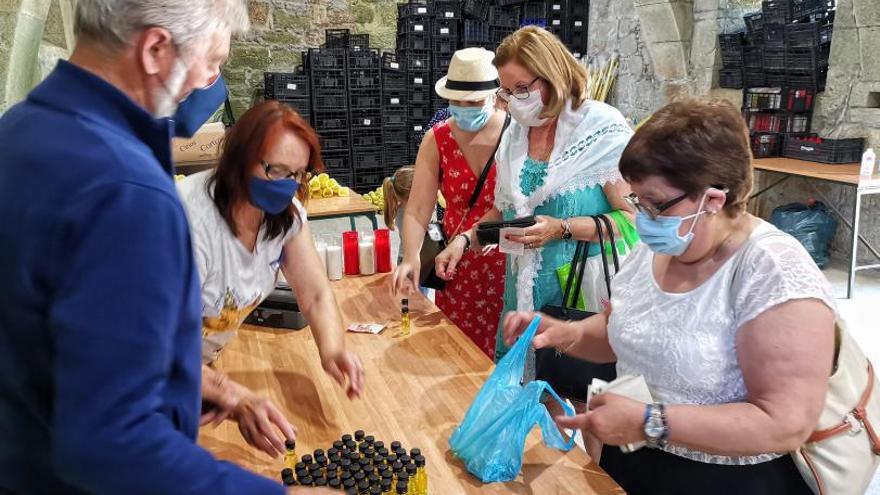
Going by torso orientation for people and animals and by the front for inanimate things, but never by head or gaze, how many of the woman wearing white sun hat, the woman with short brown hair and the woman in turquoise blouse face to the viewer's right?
0

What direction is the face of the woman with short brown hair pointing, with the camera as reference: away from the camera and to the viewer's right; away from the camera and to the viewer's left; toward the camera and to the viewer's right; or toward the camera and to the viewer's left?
toward the camera and to the viewer's left

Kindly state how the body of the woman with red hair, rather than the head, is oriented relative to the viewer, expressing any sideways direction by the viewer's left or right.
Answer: facing the viewer and to the right of the viewer

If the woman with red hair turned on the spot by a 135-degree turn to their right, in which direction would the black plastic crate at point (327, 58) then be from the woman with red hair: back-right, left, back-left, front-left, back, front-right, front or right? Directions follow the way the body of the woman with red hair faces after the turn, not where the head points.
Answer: right

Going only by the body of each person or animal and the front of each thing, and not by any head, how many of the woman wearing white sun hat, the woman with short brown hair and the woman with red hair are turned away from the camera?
0

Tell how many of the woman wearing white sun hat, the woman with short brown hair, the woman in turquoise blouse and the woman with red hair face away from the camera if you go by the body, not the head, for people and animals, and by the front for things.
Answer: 0

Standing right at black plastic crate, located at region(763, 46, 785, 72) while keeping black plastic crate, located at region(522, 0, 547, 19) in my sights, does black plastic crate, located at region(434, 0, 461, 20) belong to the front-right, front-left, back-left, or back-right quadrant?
front-left

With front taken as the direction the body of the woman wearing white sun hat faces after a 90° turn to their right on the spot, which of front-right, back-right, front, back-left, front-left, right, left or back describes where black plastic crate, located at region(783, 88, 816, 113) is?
back-right

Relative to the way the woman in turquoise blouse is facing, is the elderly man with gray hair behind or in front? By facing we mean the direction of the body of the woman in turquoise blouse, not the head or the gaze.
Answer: in front

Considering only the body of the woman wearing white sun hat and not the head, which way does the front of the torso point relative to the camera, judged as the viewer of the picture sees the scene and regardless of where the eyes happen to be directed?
toward the camera

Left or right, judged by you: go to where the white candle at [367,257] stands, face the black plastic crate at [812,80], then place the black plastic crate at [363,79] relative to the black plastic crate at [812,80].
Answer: left

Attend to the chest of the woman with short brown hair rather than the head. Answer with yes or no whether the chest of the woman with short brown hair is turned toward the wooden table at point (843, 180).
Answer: no

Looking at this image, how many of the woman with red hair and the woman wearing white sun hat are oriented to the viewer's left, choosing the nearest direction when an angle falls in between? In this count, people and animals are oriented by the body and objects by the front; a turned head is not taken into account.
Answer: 0

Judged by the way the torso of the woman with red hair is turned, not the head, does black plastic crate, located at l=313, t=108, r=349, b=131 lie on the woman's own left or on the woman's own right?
on the woman's own left

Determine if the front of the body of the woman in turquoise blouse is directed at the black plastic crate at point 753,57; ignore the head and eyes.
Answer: no
